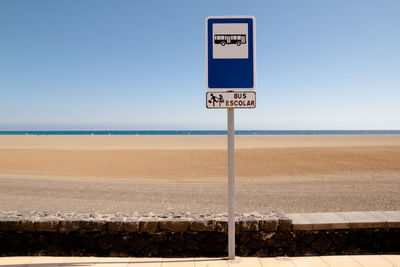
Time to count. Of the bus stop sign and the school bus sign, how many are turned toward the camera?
2

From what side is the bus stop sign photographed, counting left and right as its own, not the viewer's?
front

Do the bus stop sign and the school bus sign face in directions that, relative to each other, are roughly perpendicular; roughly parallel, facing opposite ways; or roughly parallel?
roughly parallel
